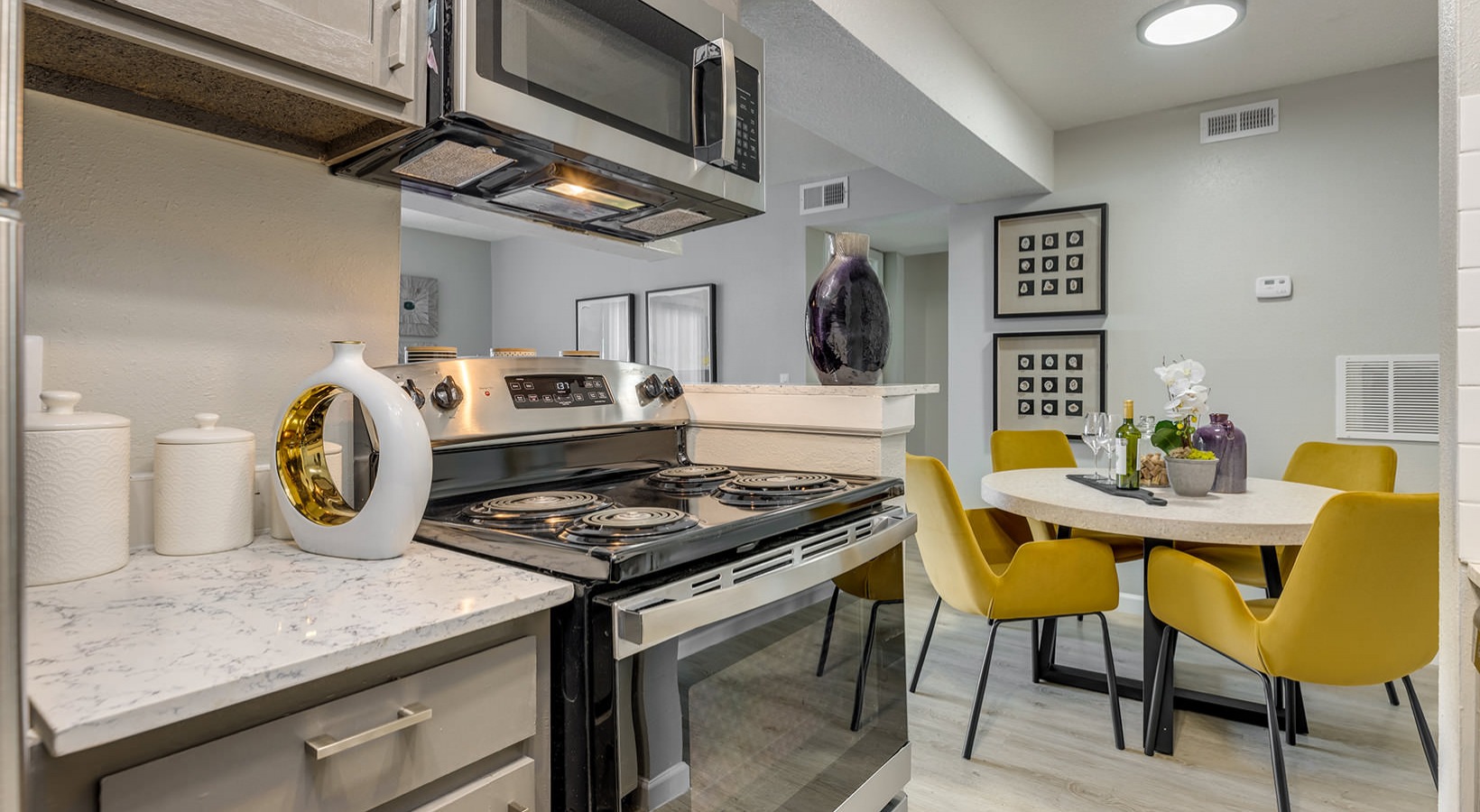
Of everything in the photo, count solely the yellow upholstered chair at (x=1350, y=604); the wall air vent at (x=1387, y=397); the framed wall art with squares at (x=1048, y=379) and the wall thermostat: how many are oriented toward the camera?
3

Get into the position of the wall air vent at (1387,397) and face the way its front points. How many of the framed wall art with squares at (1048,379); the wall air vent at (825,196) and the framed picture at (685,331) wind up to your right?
3

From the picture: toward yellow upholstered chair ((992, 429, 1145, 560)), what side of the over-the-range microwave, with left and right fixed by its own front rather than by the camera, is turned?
left

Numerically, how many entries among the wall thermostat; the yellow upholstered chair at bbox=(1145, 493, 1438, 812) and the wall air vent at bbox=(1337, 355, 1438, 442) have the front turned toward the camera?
2

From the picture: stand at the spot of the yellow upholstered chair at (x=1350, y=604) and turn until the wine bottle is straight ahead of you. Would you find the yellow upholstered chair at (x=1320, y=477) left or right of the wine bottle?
right

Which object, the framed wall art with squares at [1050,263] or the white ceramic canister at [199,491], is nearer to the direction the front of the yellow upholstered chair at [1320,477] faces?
the white ceramic canister

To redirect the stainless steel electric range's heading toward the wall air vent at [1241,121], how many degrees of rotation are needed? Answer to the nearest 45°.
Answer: approximately 90° to its left
